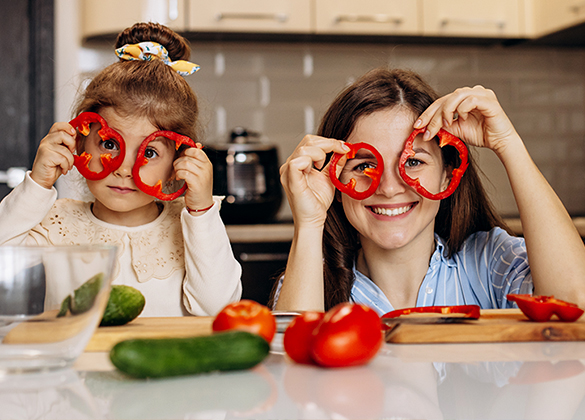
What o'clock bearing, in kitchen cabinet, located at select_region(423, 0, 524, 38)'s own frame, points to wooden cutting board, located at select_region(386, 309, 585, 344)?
The wooden cutting board is roughly at 12 o'clock from the kitchen cabinet.

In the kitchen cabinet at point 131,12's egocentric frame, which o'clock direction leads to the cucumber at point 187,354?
The cucumber is roughly at 12 o'clock from the kitchen cabinet.

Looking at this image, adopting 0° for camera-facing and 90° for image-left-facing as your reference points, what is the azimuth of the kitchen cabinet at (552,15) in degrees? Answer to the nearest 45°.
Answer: approximately 45°

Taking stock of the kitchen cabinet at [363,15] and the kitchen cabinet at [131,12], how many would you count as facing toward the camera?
2

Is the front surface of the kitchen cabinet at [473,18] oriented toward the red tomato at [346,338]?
yes
